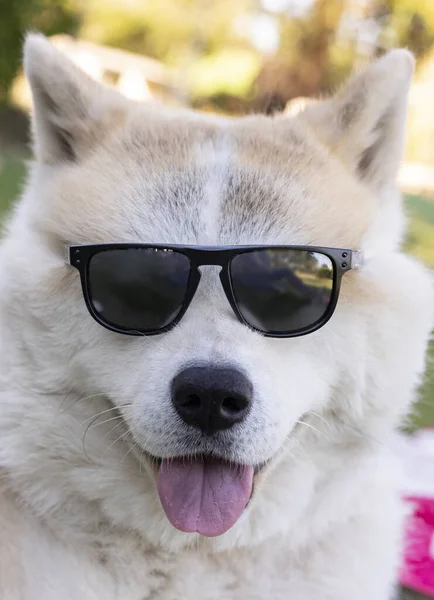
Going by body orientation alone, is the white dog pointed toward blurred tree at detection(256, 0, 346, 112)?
no

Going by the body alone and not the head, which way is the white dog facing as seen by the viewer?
toward the camera
